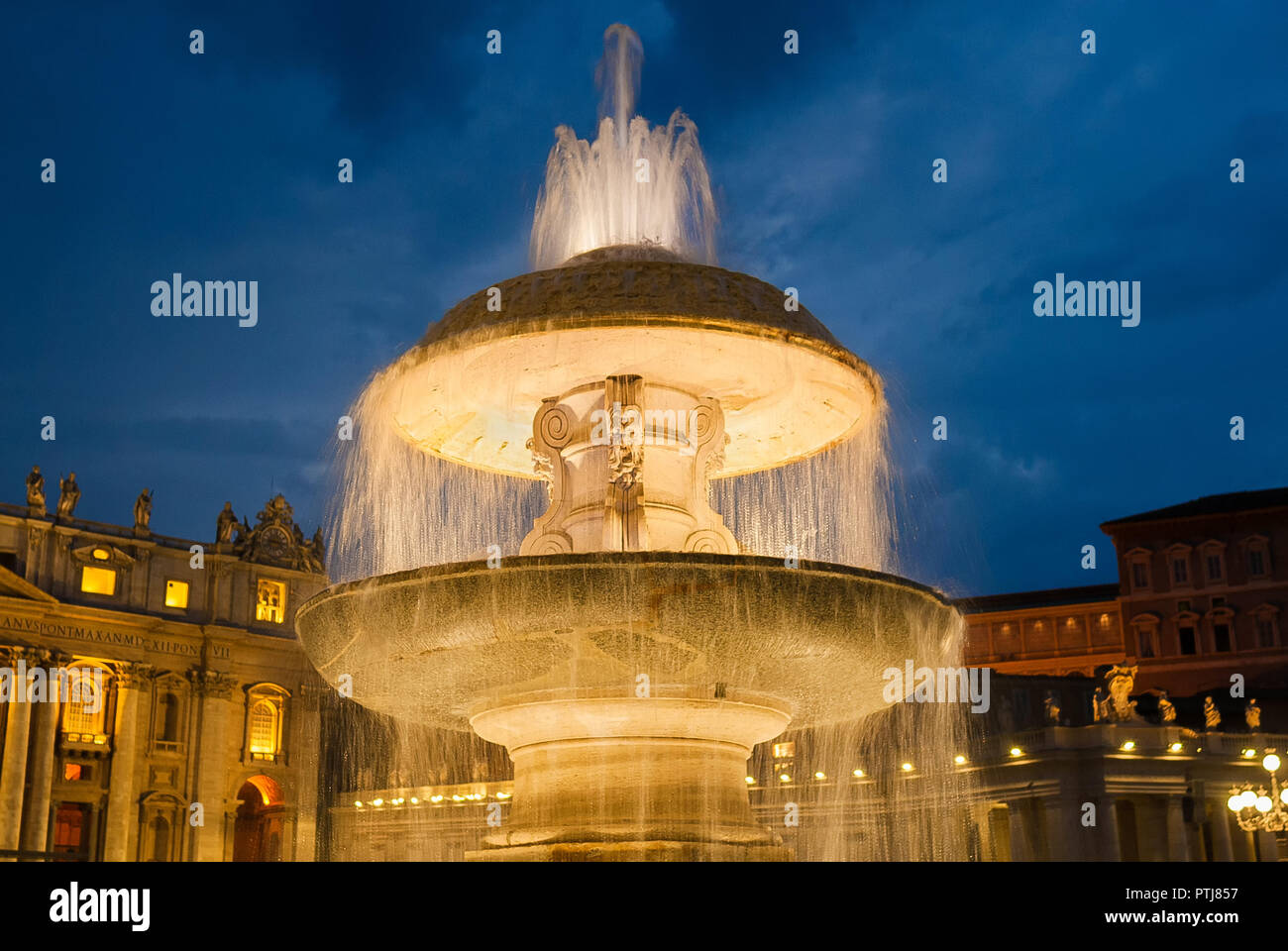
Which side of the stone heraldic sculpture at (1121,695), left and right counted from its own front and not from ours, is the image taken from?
front

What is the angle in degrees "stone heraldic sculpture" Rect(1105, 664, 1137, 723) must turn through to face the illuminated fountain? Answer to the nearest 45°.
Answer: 0° — it already faces it

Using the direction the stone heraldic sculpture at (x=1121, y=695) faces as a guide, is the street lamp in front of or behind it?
in front
